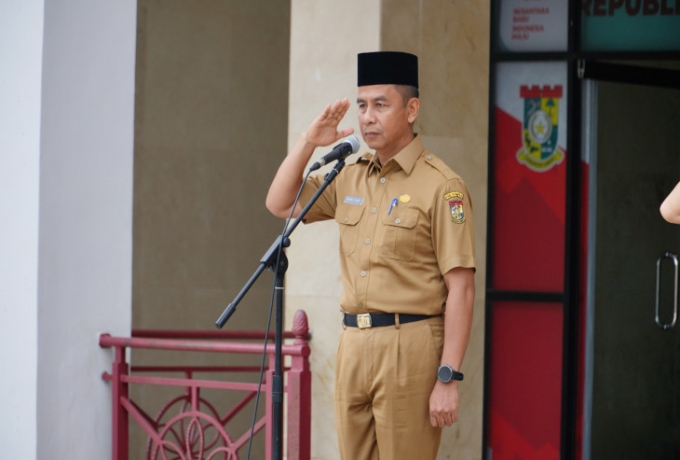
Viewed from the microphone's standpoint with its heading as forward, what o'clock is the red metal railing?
The red metal railing is roughly at 8 o'clock from the microphone.

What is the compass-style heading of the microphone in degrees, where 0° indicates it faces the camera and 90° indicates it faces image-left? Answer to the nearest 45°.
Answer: approximately 270°

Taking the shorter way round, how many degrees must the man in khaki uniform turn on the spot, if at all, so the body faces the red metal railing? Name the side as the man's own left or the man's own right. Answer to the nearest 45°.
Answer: approximately 90° to the man's own right

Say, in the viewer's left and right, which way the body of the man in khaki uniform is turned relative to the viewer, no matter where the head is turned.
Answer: facing the viewer and to the left of the viewer

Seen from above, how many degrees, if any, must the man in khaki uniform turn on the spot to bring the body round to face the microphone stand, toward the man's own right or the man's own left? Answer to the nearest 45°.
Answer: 0° — they already face it

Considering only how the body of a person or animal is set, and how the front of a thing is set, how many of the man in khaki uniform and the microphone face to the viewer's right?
1
